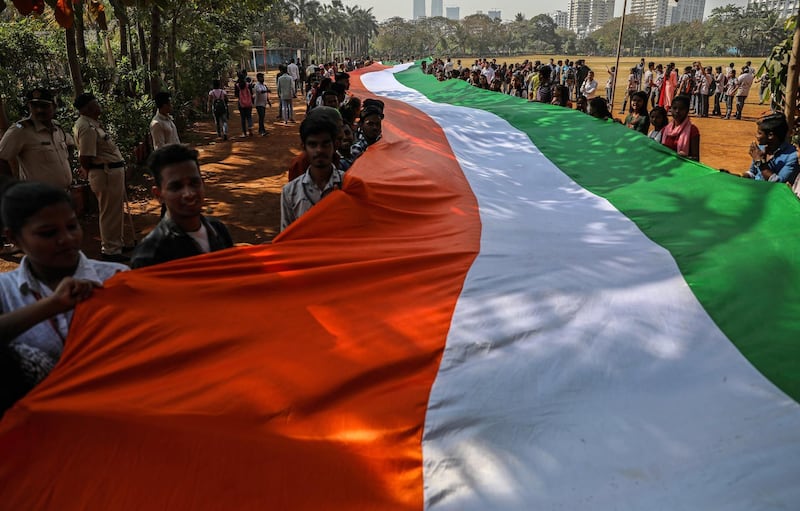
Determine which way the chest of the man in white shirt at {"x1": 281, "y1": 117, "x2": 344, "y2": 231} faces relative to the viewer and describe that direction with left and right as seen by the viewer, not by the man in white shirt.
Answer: facing the viewer and to the right of the viewer

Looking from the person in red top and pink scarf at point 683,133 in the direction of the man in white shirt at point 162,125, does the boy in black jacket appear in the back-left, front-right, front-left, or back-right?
front-left

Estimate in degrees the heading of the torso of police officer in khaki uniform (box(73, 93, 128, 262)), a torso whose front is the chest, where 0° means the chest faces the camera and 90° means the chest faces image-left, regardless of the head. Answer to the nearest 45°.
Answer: approximately 270°

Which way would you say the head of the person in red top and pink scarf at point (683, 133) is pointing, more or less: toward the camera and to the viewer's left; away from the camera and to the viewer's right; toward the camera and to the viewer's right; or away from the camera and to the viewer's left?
toward the camera and to the viewer's left

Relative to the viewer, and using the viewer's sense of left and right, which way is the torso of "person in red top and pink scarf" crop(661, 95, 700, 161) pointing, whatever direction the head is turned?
facing the viewer and to the left of the viewer

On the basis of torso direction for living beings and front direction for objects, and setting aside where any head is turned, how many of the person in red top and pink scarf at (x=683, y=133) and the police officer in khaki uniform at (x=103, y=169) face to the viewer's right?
1

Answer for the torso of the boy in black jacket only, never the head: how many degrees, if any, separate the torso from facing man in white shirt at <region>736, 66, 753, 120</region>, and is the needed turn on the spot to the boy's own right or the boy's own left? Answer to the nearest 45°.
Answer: approximately 90° to the boy's own left
